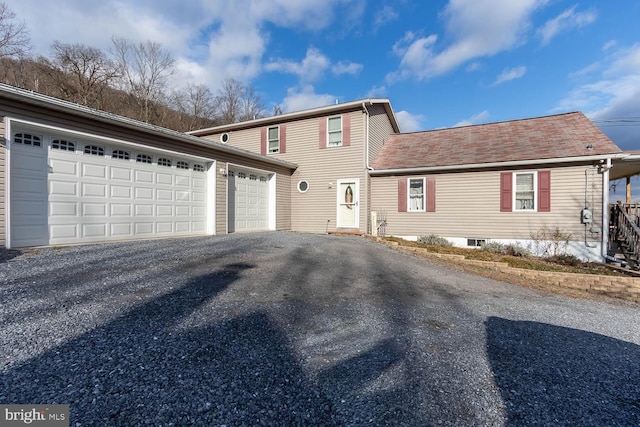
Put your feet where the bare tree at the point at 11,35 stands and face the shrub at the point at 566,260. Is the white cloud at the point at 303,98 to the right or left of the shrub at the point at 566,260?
left

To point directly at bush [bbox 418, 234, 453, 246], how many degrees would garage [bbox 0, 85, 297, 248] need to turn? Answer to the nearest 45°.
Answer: approximately 45° to its left

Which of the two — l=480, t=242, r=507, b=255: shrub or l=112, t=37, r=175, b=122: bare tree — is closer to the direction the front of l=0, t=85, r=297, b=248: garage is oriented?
the shrub

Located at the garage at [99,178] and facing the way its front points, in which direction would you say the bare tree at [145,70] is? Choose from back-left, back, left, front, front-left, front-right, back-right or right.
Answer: back-left

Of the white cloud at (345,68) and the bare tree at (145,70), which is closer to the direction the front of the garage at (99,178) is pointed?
the white cloud

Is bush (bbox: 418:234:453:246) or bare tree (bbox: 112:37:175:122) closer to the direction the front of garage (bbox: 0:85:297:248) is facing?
the bush

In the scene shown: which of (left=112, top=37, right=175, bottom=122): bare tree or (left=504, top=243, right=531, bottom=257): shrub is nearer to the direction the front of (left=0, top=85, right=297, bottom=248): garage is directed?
the shrub

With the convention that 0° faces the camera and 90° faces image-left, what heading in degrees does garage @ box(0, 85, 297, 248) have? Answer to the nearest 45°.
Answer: approximately 315°

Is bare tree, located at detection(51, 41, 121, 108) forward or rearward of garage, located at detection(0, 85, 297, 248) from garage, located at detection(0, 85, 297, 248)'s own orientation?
rearward

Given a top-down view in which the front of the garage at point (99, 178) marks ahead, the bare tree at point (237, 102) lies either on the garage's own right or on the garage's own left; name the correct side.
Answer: on the garage's own left
